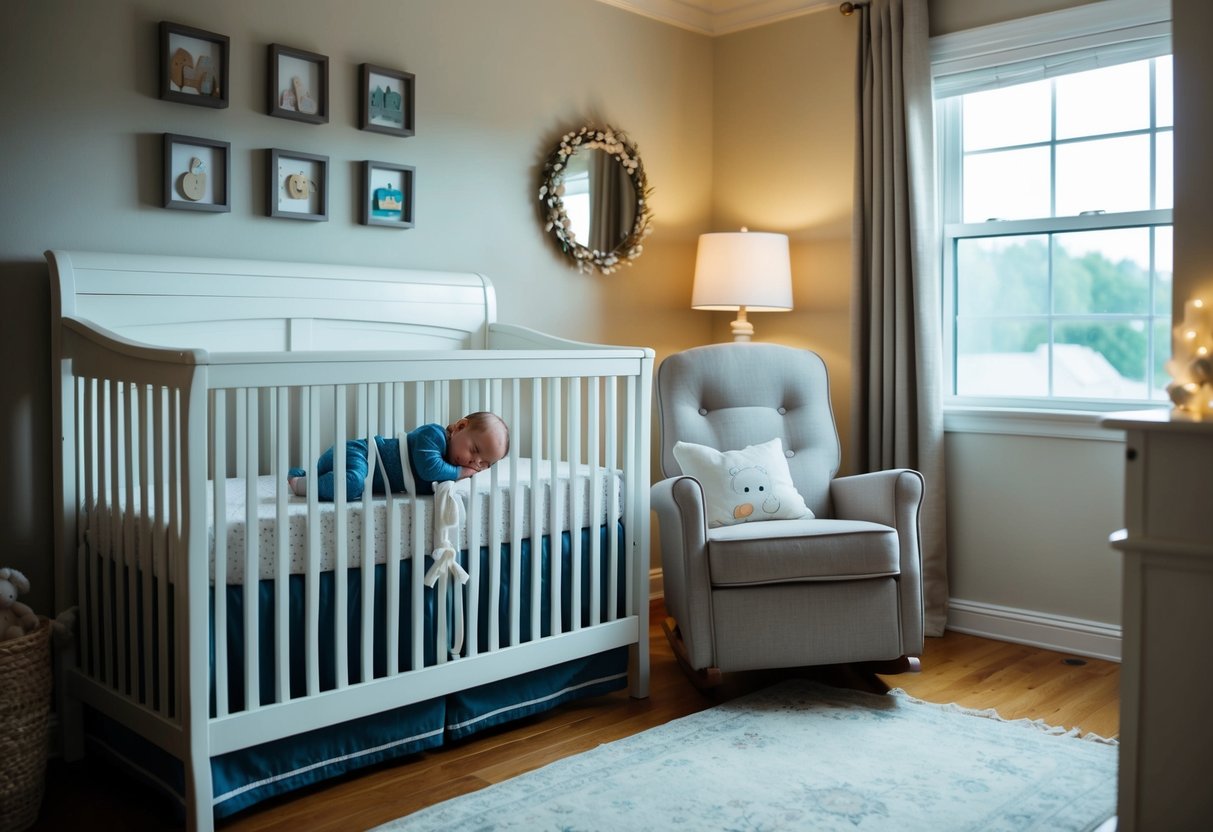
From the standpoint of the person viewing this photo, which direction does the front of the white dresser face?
facing to the left of the viewer

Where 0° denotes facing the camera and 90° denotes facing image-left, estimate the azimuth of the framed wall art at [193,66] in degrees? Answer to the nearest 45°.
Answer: approximately 315°

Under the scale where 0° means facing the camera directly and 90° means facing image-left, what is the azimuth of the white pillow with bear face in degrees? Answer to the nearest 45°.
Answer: approximately 0°

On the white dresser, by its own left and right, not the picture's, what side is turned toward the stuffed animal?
front

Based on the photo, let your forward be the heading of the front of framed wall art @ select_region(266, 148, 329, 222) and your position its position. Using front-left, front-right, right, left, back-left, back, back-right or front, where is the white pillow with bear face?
front-left

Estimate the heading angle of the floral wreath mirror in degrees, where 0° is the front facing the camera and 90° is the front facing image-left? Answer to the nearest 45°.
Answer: approximately 315°

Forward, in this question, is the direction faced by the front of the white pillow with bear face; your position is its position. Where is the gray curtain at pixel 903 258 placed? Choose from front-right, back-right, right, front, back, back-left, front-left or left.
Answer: back-left

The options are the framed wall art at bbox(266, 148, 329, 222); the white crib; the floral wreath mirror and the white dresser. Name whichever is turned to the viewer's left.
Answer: the white dresser

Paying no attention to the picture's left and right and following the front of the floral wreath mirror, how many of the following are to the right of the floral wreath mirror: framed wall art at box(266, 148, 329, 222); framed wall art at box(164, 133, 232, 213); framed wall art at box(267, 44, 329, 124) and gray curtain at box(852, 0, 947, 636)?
3
